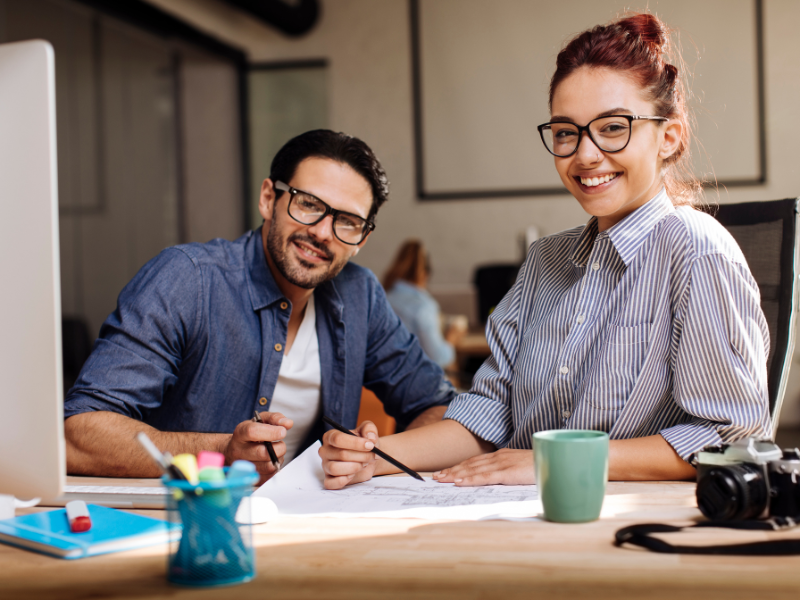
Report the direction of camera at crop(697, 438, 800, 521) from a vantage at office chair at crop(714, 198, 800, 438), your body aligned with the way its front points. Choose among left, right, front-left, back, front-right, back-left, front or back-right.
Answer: front-left

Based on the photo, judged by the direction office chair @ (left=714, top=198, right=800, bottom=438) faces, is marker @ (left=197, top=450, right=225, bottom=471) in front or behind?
in front

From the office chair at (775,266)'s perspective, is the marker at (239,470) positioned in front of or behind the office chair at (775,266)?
in front

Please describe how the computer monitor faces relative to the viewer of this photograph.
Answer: facing away from the viewer and to the right of the viewer

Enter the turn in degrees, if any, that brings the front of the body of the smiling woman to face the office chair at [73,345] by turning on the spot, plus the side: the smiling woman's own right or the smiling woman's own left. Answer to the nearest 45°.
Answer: approximately 90° to the smiling woman's own right

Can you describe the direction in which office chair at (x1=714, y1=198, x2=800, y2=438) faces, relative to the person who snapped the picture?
facing the viewer and to the left of the viewer

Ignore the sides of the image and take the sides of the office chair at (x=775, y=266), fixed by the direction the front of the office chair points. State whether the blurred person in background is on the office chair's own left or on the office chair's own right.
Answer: on the office chair's own right

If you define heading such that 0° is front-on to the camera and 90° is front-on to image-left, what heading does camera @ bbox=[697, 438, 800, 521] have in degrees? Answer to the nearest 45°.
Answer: approximately 45°

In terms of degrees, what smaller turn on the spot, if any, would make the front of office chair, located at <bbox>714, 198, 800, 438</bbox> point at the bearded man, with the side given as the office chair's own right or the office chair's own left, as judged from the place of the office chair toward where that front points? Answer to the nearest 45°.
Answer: approximately 45° to the office chair's own right
